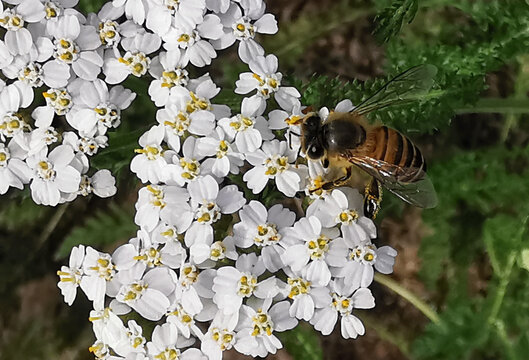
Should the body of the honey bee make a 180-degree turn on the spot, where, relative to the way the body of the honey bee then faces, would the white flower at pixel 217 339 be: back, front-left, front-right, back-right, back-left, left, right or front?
back-right

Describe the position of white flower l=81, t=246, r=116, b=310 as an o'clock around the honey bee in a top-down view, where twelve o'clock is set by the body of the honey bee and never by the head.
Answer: The white flower is roughly at 11 o'clock from the honey bee.

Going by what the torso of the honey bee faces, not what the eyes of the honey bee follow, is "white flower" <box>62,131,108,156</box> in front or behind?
in front

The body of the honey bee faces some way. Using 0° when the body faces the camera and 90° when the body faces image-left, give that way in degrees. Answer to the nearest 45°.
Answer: approximately 90°

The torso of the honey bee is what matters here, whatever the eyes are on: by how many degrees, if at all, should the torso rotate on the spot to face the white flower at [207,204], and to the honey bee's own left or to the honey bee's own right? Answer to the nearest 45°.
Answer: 0° — it already faces it

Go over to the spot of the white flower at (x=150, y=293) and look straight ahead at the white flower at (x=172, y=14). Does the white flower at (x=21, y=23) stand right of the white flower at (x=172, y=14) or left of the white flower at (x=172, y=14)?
left

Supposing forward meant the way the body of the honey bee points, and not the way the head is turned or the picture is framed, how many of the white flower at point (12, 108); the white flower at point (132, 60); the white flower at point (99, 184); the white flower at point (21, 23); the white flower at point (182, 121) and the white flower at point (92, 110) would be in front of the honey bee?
6

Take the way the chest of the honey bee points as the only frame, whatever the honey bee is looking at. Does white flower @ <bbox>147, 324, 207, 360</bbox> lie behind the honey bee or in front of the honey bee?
in front

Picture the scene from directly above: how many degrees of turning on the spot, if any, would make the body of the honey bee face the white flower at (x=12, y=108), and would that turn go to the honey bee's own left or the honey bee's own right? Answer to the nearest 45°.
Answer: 0° — it already faces it

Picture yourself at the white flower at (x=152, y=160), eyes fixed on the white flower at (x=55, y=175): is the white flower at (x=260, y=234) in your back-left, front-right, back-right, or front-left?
back-left

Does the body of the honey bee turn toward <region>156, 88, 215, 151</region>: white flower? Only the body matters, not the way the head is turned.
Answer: yes

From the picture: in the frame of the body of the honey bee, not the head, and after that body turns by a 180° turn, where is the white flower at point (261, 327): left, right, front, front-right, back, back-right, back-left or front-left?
back-right
